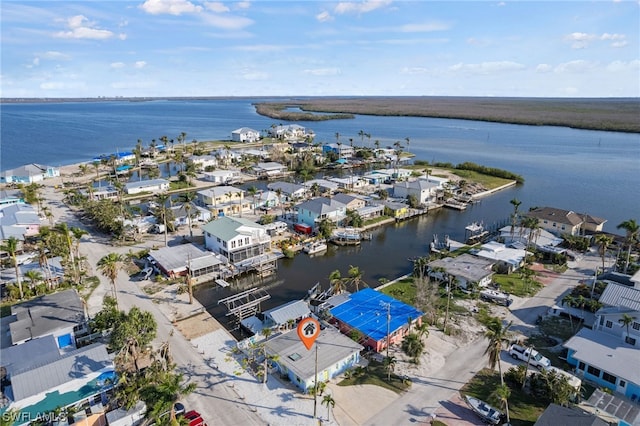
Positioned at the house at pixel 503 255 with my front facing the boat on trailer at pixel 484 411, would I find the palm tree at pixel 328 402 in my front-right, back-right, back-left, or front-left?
front-right

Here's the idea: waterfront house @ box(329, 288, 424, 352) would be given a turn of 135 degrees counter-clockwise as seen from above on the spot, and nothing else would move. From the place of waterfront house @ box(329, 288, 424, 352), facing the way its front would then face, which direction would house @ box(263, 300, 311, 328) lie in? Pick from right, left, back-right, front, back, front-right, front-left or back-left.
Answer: left

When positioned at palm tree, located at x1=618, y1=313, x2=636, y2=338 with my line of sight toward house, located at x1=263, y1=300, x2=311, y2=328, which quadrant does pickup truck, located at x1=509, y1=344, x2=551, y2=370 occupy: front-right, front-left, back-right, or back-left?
front-left

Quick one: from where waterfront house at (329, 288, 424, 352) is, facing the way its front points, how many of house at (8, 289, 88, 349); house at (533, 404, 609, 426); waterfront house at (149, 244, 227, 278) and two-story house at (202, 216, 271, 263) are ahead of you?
1

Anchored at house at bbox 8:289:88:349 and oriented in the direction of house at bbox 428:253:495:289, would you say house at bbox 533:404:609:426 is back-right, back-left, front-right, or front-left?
front-right

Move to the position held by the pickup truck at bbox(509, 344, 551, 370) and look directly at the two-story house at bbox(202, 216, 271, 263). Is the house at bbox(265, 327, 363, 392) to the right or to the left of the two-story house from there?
left

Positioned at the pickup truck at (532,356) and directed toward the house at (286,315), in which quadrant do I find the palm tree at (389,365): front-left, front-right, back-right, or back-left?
front-left

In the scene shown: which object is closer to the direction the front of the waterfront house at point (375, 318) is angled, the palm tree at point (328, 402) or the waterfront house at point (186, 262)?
the palm tree

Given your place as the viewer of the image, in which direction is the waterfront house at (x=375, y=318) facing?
facing the viewer and to the right of the viewer

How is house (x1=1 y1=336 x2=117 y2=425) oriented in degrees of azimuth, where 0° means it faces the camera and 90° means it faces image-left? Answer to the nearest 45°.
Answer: approximately 315°

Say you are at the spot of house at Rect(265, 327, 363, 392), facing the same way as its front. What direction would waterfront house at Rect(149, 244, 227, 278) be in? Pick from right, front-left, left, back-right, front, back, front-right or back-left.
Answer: back

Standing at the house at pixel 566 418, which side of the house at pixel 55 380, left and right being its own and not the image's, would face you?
front

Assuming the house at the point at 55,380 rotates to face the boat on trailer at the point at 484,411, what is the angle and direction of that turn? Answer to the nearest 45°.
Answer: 0° — it already faces it

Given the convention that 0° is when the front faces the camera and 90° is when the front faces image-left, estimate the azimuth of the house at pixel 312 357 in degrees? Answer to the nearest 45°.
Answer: approximately 315°
